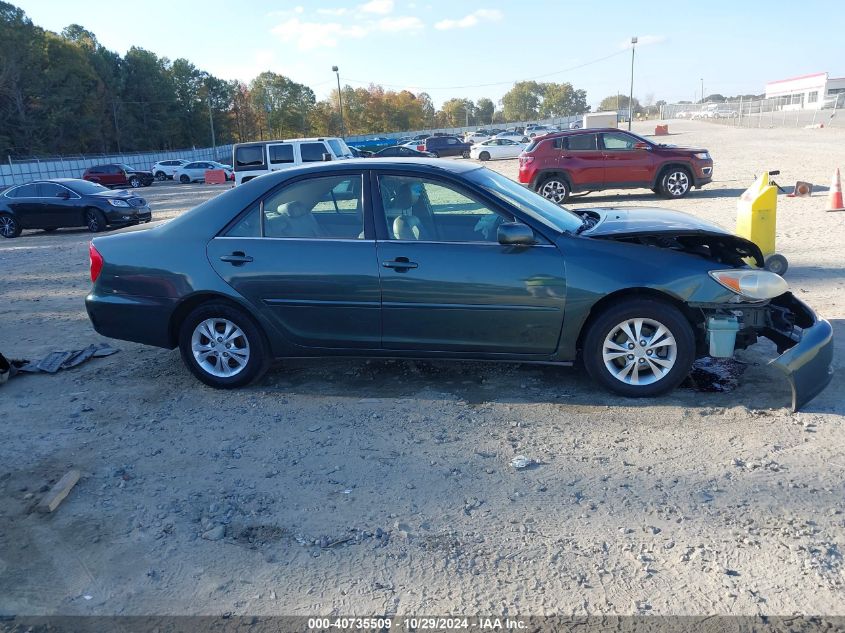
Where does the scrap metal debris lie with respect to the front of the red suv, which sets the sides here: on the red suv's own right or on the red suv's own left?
on the red suv's own right

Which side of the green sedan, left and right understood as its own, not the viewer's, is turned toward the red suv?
left

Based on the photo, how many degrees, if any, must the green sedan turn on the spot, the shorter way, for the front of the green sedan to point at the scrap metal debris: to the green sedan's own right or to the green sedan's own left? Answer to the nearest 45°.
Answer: approximately 180°

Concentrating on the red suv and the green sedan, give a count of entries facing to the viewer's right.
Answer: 2

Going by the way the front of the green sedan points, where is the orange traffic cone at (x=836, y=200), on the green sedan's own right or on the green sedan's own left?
on the green sedan's own left

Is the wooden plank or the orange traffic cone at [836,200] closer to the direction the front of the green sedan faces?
the orange traffic cone

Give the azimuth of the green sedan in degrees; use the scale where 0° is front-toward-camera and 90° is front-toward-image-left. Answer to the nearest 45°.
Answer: approximately 270°

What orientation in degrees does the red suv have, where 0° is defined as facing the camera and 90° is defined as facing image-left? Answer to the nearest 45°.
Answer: approximately 270°

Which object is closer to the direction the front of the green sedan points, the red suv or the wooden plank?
the red suv

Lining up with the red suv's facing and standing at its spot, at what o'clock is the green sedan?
The green sedan is roughly at 3 o'clock from the red suv.
